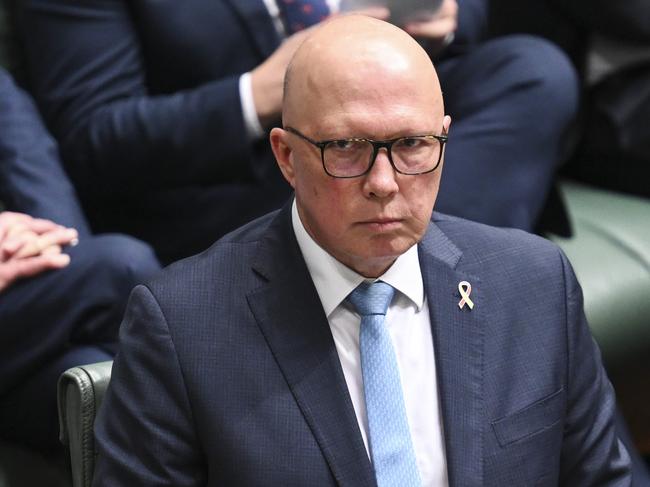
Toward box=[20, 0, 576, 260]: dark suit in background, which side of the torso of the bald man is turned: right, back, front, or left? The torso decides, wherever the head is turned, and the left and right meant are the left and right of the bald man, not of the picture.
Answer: back

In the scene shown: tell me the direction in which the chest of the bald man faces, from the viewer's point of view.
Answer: toward the camera

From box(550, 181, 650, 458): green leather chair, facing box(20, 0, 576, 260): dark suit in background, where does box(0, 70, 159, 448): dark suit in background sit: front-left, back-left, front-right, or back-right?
front-left

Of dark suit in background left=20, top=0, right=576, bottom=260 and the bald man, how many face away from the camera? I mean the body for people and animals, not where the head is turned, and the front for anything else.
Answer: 0

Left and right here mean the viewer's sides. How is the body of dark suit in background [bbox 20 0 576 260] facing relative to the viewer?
facing the viewer and to the right of the viewer
